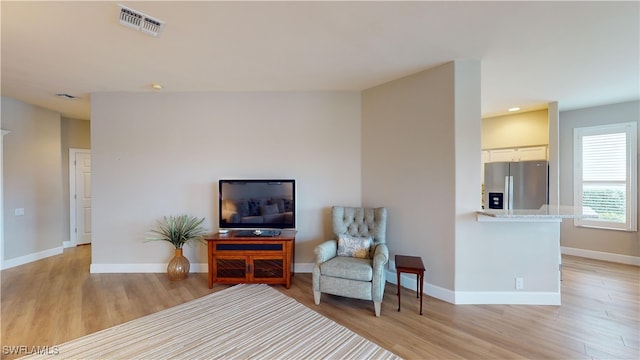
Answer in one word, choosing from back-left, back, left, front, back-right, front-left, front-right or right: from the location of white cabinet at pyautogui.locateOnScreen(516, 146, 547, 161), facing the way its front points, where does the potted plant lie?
front-right

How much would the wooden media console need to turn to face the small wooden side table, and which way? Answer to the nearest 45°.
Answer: approximately 45° to its left

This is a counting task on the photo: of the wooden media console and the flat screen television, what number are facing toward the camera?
2

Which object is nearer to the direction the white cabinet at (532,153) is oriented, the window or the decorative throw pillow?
the decorative throw pillow

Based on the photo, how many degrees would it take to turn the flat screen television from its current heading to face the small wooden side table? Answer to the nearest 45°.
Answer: approximately 45° to its left

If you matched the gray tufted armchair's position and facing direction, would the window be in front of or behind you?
behind

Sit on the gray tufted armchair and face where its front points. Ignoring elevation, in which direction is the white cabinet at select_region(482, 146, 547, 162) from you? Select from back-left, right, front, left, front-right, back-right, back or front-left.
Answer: back

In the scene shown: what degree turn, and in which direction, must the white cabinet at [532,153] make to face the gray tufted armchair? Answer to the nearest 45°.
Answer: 0° — it already faces it

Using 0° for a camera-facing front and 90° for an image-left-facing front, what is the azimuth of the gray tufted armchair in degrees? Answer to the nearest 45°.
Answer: approximately 45°

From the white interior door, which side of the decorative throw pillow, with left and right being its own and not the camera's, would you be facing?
right

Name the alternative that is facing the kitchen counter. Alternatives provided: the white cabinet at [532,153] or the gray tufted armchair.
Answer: the white cabinet
